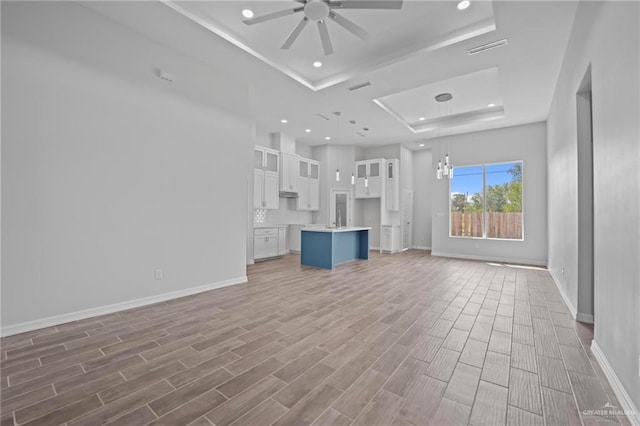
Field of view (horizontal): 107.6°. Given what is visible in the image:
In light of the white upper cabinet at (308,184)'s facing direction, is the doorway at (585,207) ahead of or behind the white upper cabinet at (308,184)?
ahead

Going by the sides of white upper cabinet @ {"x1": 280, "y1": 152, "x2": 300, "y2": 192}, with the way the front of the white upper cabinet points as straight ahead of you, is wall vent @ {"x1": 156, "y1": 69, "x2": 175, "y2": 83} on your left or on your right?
on your right

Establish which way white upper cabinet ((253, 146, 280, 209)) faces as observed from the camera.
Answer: facing the viewer and to the right of the viewer

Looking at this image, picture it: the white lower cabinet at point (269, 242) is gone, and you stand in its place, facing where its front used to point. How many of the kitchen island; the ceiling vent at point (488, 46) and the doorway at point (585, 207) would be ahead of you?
3

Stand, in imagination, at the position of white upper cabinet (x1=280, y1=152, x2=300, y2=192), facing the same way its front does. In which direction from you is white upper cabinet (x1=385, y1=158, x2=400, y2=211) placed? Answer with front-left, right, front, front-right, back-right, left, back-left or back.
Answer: front-left

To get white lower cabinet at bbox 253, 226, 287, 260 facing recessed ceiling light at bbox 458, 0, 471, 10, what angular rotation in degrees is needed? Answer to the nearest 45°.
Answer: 0° — it already faces it

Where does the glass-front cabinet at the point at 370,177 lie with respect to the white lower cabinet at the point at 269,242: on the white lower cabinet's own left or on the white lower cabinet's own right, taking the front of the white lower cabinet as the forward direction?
on the white lower cabinet's own left

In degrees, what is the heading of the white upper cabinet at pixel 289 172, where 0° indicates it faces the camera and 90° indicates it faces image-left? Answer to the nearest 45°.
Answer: approximately 315°

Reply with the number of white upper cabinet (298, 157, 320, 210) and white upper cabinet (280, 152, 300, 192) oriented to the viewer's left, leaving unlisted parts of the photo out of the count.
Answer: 0

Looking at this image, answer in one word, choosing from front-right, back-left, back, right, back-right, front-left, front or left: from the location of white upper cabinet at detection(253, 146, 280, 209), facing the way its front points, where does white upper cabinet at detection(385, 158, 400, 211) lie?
front-left

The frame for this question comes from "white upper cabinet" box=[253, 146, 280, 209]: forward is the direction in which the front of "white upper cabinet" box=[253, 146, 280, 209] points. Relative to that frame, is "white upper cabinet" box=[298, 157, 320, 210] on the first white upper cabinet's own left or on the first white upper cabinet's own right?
on the first white upper cabinet's own left

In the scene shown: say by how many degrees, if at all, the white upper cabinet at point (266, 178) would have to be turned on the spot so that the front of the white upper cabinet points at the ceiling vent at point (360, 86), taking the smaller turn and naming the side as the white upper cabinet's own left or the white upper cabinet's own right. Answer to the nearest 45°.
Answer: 0° — it already faces it
